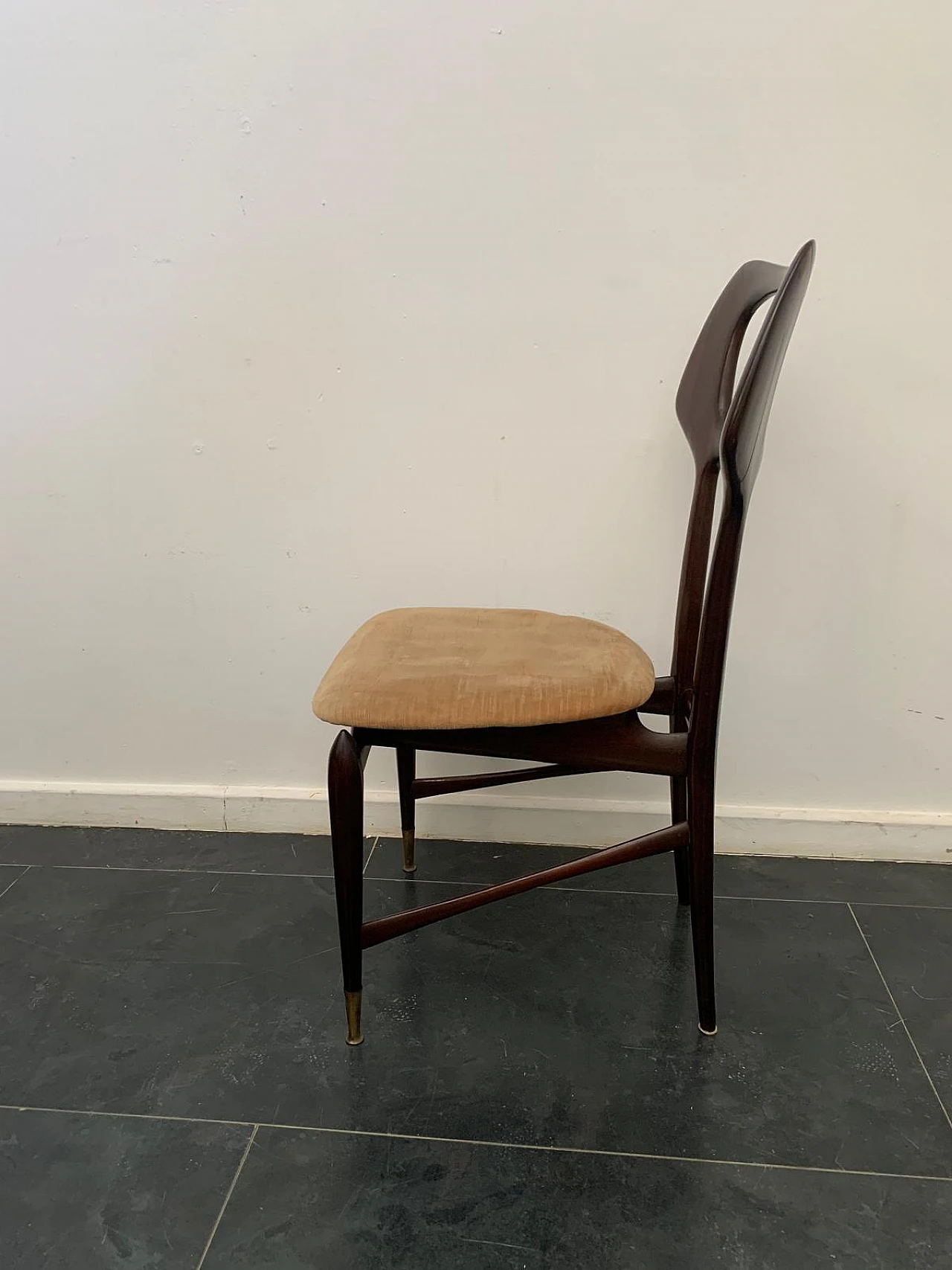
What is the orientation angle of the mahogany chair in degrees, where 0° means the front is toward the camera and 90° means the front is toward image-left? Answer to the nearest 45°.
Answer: approximately 90°
